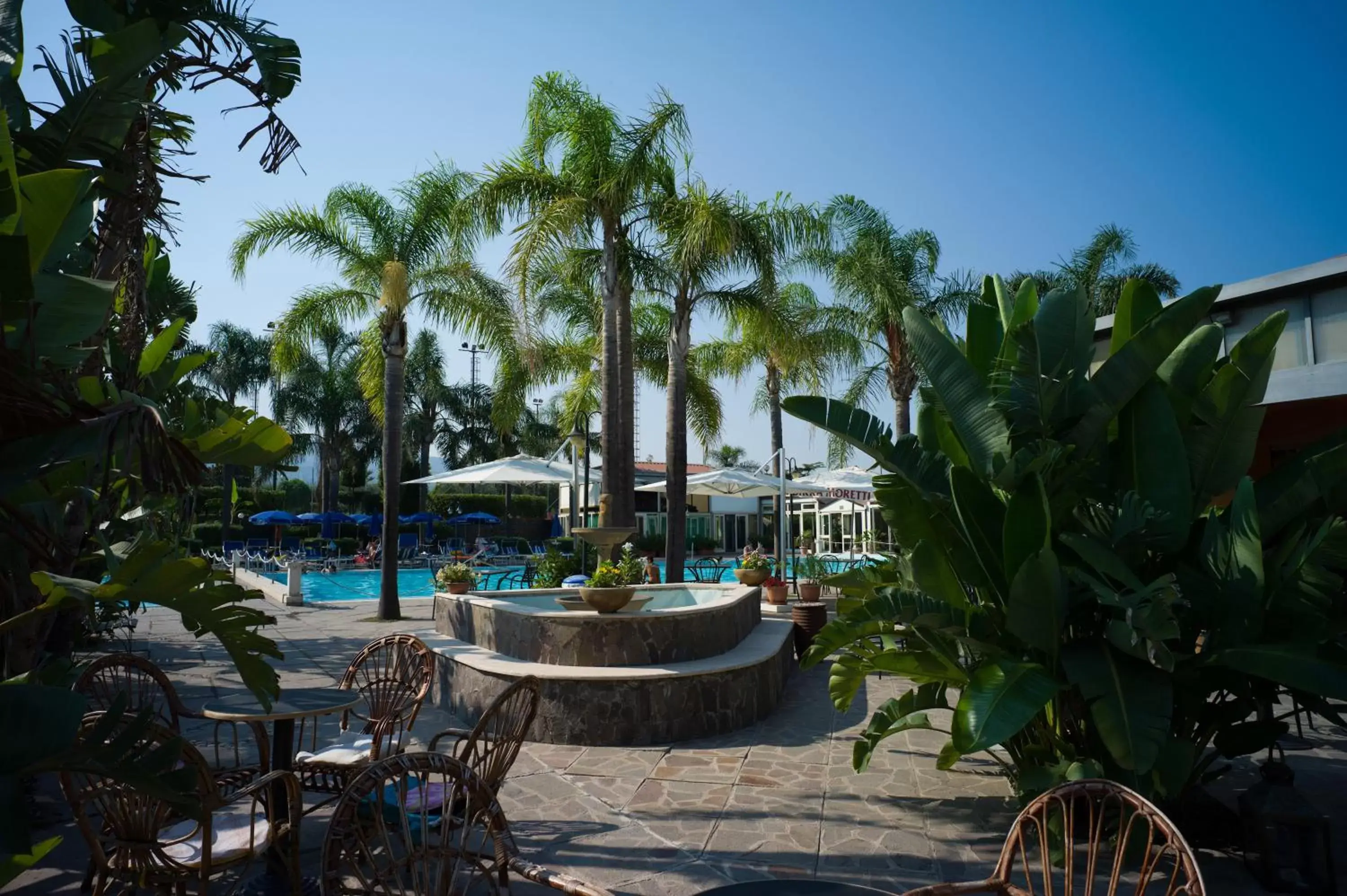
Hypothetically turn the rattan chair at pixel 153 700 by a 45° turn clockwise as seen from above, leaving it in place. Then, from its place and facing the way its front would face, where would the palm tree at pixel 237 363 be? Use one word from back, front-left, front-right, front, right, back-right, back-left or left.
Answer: back

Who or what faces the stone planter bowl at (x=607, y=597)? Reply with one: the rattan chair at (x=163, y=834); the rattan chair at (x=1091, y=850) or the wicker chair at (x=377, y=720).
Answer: the rattan chair at (x=163, y=834)

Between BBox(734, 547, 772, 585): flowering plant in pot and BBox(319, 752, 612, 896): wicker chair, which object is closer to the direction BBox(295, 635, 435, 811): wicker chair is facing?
the wicker chair

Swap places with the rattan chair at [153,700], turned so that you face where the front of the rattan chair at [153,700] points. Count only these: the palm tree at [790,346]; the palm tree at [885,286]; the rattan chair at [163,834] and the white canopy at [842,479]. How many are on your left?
3

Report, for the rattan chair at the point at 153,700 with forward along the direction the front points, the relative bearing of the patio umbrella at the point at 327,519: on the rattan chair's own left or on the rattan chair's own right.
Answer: on the rattan chair's own left

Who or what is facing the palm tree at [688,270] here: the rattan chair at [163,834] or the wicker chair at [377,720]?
the rattan chair

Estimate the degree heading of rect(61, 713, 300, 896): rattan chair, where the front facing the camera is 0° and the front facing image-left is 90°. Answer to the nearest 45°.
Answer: approximately 225°

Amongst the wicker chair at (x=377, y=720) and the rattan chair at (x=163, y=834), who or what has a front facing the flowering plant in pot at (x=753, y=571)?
the rattan chair

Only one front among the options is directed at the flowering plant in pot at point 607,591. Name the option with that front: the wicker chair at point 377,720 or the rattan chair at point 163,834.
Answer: the rattan chair

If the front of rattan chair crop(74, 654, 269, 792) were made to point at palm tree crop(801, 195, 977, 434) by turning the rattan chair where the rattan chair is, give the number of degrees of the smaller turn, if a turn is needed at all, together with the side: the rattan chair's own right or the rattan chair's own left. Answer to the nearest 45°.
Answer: approximately 90° to the rattan chair's own left

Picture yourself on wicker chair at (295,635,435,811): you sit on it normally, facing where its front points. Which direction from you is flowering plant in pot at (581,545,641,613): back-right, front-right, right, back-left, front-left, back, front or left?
back
